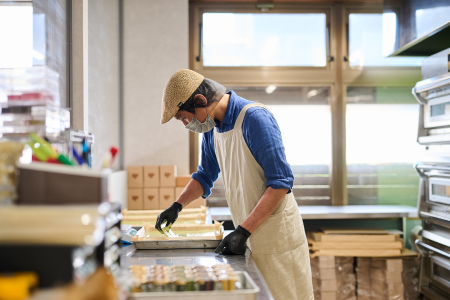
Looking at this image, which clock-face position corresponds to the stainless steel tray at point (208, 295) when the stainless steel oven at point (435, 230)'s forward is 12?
The stainless steel tray is roughly at 11 o'clock from the stainless steel oven.

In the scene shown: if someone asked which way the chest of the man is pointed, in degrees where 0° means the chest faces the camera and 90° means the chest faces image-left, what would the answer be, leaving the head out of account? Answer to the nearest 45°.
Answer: approximately 45°

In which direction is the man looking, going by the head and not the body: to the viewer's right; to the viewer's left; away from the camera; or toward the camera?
to the viewer's left

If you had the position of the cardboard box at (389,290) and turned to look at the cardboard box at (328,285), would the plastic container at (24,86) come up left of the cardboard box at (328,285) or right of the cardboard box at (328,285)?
left

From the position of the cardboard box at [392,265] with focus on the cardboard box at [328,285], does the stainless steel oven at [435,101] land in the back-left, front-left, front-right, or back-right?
back-left

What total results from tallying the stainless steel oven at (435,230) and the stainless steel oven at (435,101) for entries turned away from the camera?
0

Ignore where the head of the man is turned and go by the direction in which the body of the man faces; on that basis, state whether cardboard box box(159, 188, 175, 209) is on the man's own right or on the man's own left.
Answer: on the man's own right

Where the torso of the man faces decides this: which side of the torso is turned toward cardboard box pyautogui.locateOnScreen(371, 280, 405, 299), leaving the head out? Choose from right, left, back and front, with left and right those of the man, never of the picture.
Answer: back

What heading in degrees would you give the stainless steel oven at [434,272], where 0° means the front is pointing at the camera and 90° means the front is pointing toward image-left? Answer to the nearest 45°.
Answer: approximately 45°

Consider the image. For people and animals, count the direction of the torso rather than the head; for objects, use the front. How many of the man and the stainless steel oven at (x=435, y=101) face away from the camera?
0
